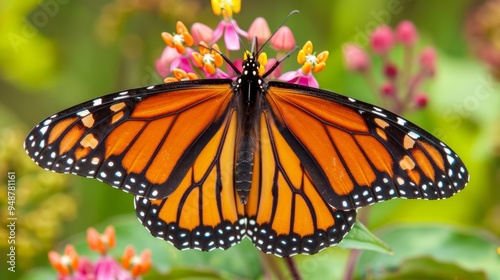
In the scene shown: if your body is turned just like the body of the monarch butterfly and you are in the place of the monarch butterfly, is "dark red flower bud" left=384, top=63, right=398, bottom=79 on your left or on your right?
on your right

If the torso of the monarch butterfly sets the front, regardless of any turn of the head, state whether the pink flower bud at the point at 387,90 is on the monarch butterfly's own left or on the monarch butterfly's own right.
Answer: on the monarch butterfly's own right

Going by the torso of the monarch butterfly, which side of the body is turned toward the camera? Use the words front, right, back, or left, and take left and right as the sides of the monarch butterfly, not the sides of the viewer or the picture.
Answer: back
